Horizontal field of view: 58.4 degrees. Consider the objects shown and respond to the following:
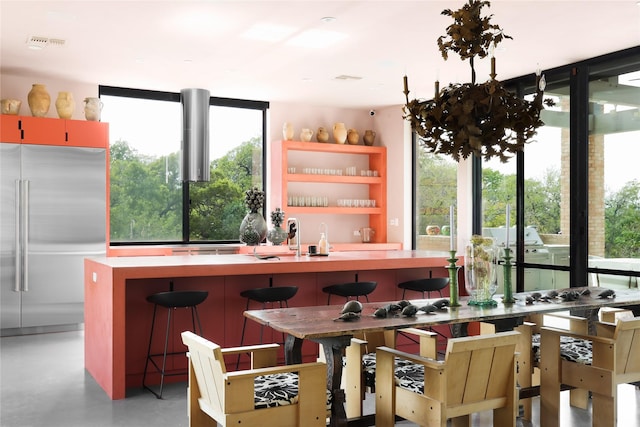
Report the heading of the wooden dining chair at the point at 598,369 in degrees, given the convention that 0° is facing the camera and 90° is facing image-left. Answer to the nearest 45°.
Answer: approximately 135°

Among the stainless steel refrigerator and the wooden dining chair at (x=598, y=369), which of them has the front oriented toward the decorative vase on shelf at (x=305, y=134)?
the wooden dining chair

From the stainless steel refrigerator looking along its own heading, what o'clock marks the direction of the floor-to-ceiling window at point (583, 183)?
The floor-to-ceiling window is roughly at 10 o'clock from the stainless steel refrigerator.

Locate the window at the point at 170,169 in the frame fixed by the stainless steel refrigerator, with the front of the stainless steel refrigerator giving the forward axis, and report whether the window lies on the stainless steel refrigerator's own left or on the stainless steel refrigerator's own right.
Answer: on the stainless steel refrigerator's own left

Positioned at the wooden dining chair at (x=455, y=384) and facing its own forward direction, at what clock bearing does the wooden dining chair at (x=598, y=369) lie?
the wooden dining chair at (x=598, y=369) is roughly at 3 o'clock from the wooden dining chair at (x=455, y=384).
